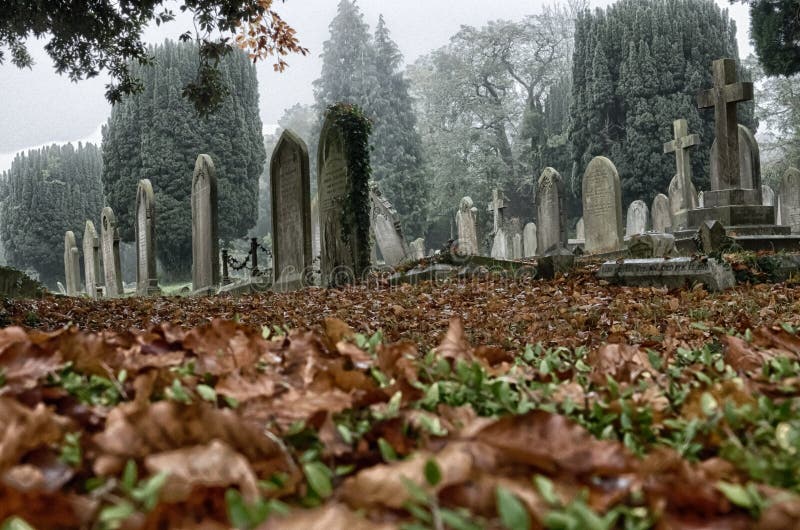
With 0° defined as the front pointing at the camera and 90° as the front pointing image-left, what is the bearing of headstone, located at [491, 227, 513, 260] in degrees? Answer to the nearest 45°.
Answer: approximately 0°

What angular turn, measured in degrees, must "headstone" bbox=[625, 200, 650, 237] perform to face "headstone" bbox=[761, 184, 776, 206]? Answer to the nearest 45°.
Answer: approximately 90° to its left

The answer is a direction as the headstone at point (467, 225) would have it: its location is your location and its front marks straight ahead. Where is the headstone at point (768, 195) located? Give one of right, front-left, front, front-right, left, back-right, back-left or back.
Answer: left

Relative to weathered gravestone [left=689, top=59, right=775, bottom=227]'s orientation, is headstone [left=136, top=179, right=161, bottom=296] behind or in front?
in front

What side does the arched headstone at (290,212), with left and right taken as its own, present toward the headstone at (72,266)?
right

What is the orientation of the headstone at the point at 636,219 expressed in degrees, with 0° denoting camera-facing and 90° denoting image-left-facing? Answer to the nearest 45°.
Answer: approximately 0°

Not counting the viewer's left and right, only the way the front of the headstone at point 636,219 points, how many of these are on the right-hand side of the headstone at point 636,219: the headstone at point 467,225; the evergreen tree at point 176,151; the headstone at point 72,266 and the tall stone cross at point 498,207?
4
